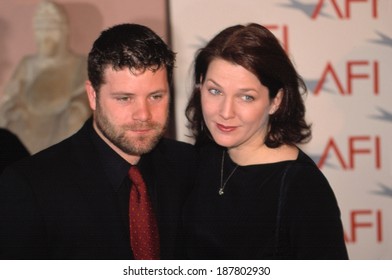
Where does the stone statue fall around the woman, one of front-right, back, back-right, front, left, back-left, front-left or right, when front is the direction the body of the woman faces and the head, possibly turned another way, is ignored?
right

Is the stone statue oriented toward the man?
yes

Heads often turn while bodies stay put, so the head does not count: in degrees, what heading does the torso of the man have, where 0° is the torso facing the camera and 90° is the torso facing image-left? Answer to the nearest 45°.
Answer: approximately 315°

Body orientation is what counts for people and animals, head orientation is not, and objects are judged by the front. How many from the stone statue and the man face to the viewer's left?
0

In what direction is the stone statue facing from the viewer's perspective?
toward the camera

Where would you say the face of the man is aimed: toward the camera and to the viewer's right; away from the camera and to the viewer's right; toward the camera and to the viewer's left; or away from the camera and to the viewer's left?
toward the camera and to the viewer's right

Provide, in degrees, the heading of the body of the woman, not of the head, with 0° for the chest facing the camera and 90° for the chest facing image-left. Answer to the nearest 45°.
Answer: approximately 45°

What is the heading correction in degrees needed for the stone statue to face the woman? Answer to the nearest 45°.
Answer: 0° — it already faces them

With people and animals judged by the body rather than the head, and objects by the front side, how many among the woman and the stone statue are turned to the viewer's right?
0

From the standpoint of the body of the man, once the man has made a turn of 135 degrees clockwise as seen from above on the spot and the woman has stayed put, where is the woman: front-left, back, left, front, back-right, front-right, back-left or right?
back
